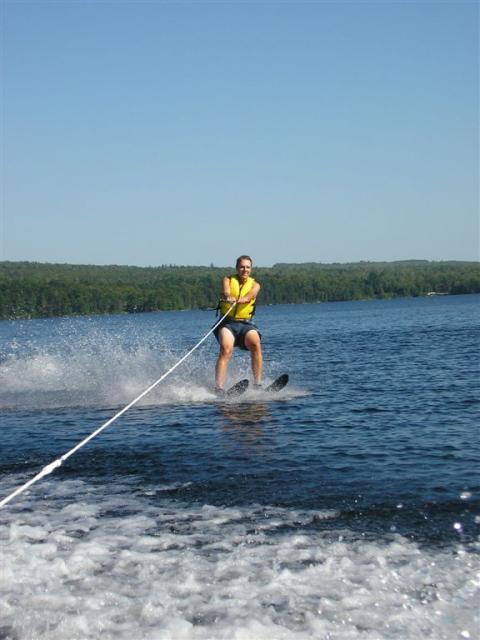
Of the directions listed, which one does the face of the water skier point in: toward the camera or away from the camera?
toward the camera

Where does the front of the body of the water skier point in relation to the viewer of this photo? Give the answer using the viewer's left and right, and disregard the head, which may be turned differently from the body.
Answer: facing the viewer
